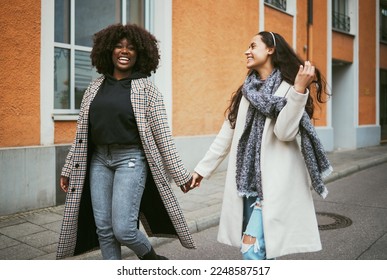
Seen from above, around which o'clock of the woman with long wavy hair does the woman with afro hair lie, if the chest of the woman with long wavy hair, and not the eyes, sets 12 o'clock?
The woman with afro hair is roughly at 2 o'clock from the woman with long wavy hair.

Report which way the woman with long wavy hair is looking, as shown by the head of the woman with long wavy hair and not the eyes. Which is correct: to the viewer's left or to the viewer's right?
to the viewer's left

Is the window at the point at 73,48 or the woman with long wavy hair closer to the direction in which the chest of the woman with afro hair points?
the woman with long wavy hair

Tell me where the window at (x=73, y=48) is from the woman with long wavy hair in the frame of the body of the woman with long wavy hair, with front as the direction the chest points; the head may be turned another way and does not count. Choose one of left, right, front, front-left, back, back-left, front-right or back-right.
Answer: right

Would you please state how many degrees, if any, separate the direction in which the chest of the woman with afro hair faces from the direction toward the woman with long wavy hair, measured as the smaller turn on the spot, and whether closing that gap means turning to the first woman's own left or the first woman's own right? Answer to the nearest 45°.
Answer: approximately 45° to the first woman's own left

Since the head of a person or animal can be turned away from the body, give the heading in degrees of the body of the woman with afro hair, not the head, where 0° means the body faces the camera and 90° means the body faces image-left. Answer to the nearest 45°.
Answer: approximately 0°

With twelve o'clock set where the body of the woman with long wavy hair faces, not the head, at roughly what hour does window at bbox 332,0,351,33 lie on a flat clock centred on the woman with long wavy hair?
The window is roughly at 5 o'clock from the woman with long wavy hair.

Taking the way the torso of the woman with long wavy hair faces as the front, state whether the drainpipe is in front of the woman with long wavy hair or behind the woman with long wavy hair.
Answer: behind

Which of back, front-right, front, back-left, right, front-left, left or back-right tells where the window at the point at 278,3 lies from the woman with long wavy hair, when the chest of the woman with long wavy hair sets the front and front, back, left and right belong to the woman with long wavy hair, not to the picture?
back-right

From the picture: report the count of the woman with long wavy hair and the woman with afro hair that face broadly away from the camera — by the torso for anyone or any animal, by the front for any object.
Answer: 0

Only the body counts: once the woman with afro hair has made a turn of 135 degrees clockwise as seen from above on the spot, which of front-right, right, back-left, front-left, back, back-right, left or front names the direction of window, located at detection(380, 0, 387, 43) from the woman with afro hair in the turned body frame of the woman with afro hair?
right

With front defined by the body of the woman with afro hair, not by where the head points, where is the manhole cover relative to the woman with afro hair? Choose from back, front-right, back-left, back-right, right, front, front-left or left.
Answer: back-left
